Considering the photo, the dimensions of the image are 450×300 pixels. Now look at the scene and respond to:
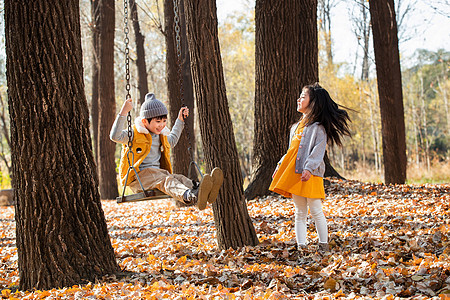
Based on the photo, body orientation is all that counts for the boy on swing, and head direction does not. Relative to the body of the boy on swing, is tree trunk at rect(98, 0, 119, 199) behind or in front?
behind

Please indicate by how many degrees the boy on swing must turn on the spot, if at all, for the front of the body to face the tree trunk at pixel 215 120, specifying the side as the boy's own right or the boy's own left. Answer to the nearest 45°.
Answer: approximately 45° to the boy's own left

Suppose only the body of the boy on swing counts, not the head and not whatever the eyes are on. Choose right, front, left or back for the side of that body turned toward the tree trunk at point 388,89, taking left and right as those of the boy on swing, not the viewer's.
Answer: left

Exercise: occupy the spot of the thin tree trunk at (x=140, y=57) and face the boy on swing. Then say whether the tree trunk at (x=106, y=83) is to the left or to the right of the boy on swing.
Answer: right

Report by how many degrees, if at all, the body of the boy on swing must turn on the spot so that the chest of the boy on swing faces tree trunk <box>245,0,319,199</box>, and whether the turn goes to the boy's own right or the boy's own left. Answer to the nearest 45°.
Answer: approximately 90° to the boy's own left

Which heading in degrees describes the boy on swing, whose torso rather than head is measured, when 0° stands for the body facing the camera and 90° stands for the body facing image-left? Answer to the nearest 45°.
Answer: approximately 315°

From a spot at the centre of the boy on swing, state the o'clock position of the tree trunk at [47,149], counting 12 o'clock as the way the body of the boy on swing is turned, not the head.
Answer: The tree trunk is roughly at 3 o'clock from the boy on swing.

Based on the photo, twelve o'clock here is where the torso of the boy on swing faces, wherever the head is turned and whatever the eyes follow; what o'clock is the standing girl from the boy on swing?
The standing girl is roughly at 11 o'clock from the boy on swing.

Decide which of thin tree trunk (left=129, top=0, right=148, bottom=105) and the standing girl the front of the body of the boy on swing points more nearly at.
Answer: the standing girl

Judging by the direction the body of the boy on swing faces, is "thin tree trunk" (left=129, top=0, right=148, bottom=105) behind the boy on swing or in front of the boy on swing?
behind
